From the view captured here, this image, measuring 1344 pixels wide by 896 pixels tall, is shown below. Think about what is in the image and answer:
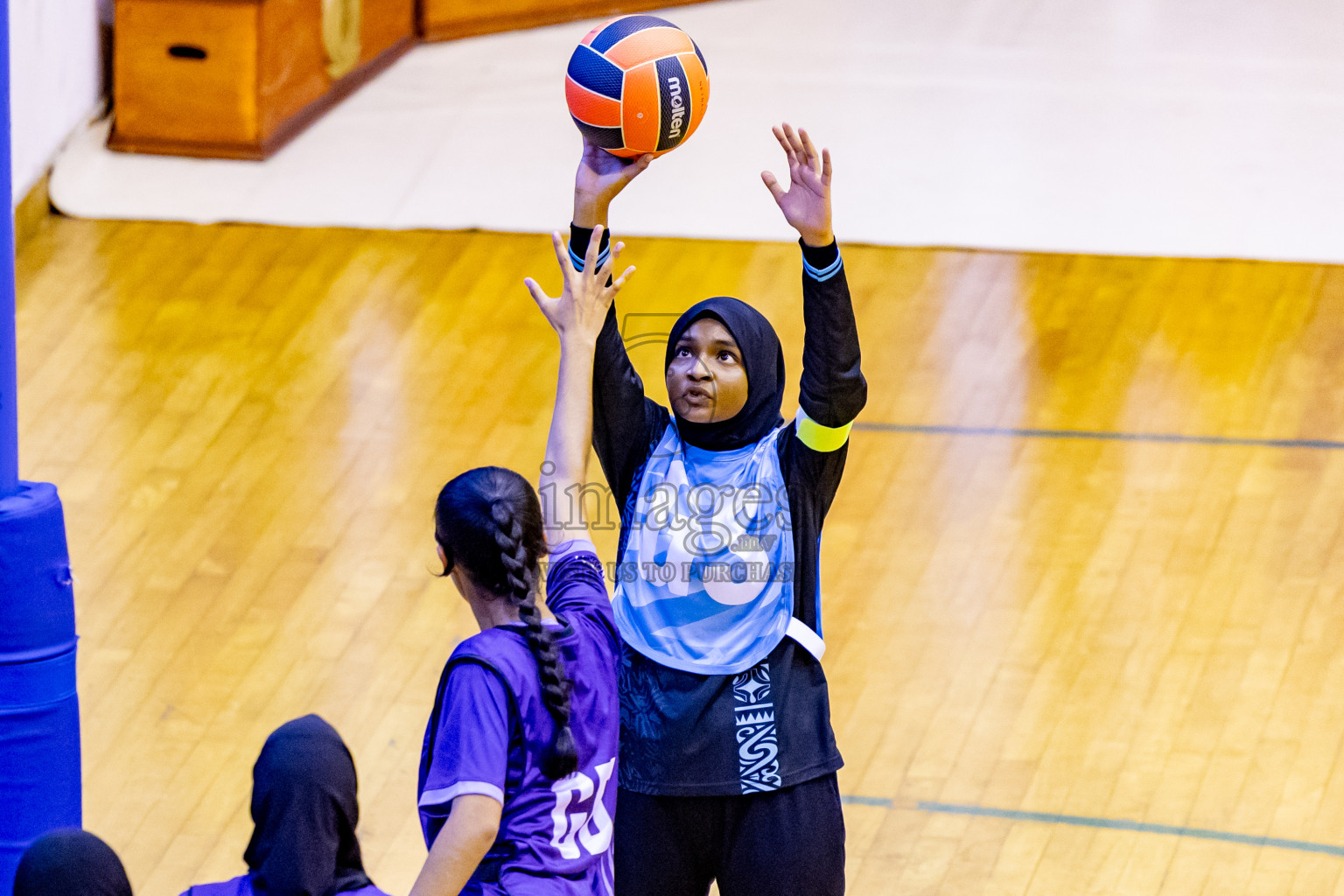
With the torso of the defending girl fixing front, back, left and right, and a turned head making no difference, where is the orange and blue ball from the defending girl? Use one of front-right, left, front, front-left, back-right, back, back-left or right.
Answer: front-right

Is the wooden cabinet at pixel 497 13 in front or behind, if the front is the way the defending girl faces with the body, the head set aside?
in front

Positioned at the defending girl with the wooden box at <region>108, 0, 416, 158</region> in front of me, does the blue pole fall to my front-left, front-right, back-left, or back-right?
front-left

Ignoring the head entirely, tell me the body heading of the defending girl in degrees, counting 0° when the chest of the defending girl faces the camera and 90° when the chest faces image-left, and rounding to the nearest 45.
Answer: approximately 135°

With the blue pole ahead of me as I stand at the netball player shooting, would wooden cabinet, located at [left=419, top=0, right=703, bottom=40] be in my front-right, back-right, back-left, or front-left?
front-right

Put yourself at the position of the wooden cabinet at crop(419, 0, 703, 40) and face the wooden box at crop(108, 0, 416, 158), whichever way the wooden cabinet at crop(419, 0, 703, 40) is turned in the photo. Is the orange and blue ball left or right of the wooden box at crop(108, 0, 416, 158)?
left

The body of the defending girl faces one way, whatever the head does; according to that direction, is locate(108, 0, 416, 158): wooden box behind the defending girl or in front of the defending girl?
in front

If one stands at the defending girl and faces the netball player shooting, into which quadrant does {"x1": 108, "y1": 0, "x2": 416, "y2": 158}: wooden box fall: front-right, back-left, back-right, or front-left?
front-left
